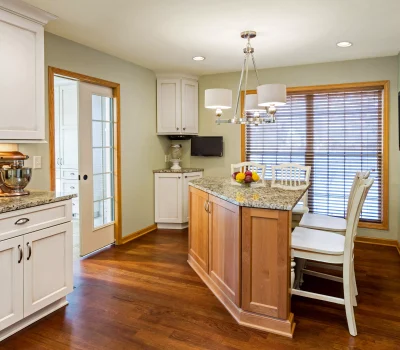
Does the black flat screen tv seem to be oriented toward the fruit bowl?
yes

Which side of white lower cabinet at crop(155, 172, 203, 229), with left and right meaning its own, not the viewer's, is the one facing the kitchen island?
front

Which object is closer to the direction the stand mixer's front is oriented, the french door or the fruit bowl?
the fruit bowl

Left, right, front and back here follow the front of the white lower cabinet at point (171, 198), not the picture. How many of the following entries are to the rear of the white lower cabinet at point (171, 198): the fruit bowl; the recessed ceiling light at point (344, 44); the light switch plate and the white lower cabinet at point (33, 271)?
0

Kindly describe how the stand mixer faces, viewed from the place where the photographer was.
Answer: facing to the right of the viewer

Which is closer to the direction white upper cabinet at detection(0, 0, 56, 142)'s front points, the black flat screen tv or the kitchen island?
the kitchen island

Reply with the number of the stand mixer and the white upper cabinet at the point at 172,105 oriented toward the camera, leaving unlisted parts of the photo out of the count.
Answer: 1

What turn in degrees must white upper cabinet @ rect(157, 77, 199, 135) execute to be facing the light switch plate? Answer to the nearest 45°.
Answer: approximately 45° to its right

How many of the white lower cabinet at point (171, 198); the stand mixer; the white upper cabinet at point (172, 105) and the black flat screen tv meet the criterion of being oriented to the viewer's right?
1

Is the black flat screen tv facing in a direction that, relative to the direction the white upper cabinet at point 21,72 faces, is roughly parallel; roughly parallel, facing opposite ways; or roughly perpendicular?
roughly perpendicular

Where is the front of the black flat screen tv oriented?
toward the camera

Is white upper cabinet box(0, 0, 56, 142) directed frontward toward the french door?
no

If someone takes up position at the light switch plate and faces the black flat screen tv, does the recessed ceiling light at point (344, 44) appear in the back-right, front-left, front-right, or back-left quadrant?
front-right

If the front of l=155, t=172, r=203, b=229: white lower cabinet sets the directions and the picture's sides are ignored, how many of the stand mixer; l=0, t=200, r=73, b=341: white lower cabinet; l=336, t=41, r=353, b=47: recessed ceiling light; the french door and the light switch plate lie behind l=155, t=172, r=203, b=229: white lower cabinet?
0

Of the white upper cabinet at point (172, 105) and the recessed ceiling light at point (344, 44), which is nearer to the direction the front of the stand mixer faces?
the recessed ceiling light

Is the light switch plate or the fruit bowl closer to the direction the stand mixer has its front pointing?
the fruit bowl

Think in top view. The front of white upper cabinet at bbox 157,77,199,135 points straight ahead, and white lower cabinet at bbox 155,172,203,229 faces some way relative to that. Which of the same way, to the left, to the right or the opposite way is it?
the same way
